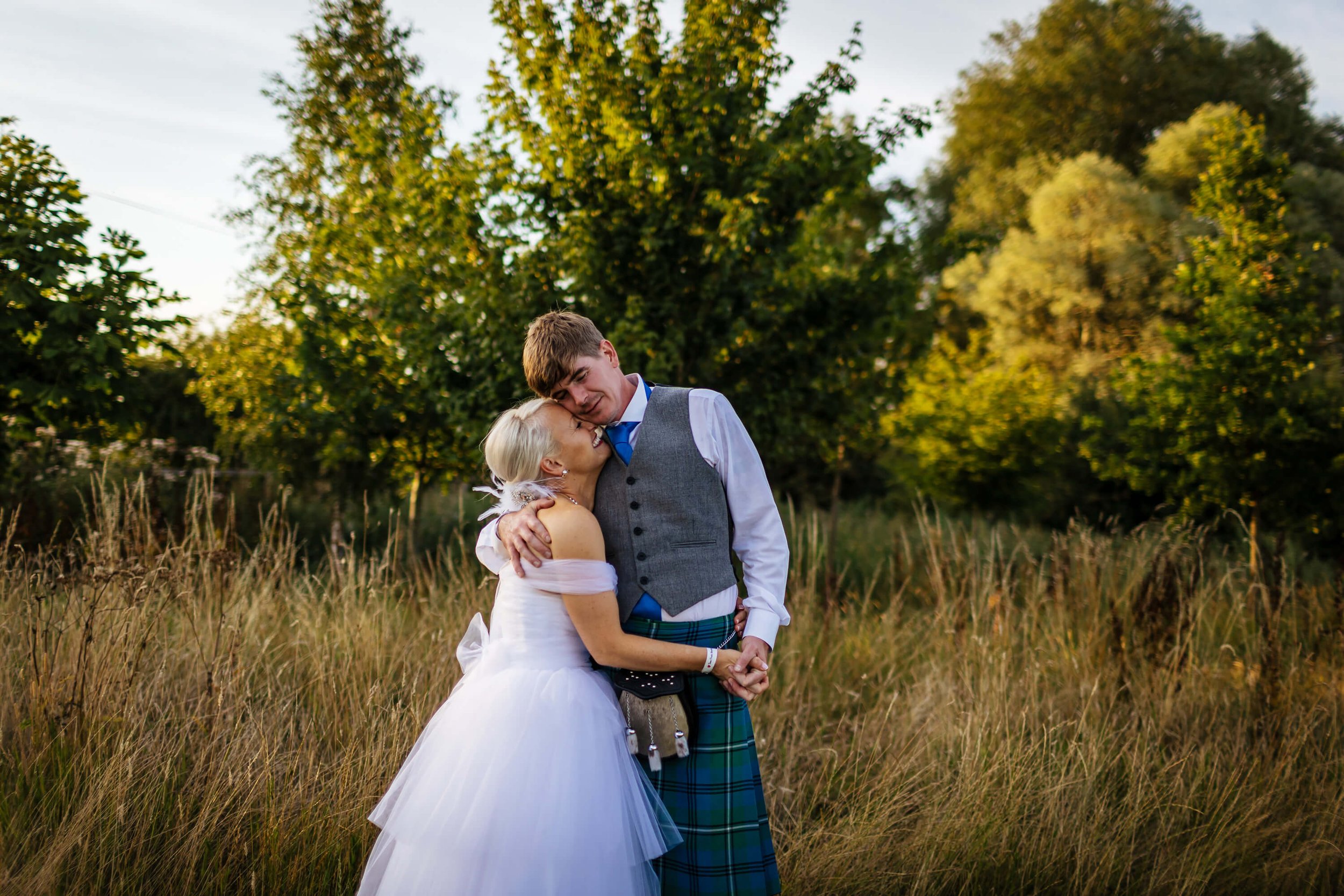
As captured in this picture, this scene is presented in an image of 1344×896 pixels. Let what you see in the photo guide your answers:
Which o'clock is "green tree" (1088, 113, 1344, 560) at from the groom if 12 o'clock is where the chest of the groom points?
The green tree is roughly at 6 o'clock from the groom.

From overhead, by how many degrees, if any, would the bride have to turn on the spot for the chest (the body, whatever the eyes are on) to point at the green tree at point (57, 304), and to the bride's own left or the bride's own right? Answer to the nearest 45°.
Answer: approximately 135° to the bride's own left

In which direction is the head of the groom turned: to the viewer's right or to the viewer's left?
to the viewer's left

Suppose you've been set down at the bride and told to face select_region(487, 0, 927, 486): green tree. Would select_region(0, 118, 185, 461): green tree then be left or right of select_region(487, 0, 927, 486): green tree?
left

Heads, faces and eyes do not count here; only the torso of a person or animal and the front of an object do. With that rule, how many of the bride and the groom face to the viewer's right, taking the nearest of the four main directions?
1

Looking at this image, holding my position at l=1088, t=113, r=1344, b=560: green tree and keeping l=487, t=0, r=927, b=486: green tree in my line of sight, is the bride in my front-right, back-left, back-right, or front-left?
front-left

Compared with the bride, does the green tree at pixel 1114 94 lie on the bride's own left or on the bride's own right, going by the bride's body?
on the bride's own left

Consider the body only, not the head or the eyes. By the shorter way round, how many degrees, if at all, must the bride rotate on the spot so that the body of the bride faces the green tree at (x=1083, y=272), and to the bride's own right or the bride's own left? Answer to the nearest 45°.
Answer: approximately 45° to the bride's own left

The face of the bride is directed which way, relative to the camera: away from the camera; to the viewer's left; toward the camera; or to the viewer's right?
to the viewer's right

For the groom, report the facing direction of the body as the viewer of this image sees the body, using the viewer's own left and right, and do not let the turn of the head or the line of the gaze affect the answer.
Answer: facing the viewer and to the left of the viewer

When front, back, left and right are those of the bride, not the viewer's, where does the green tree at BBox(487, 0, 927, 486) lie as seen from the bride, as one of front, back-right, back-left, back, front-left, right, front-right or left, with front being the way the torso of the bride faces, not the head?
left

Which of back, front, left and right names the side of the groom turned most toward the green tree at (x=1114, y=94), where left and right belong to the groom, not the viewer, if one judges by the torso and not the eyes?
back

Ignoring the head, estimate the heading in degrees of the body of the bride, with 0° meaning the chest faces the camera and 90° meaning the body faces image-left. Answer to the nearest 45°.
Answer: approximately 270°
